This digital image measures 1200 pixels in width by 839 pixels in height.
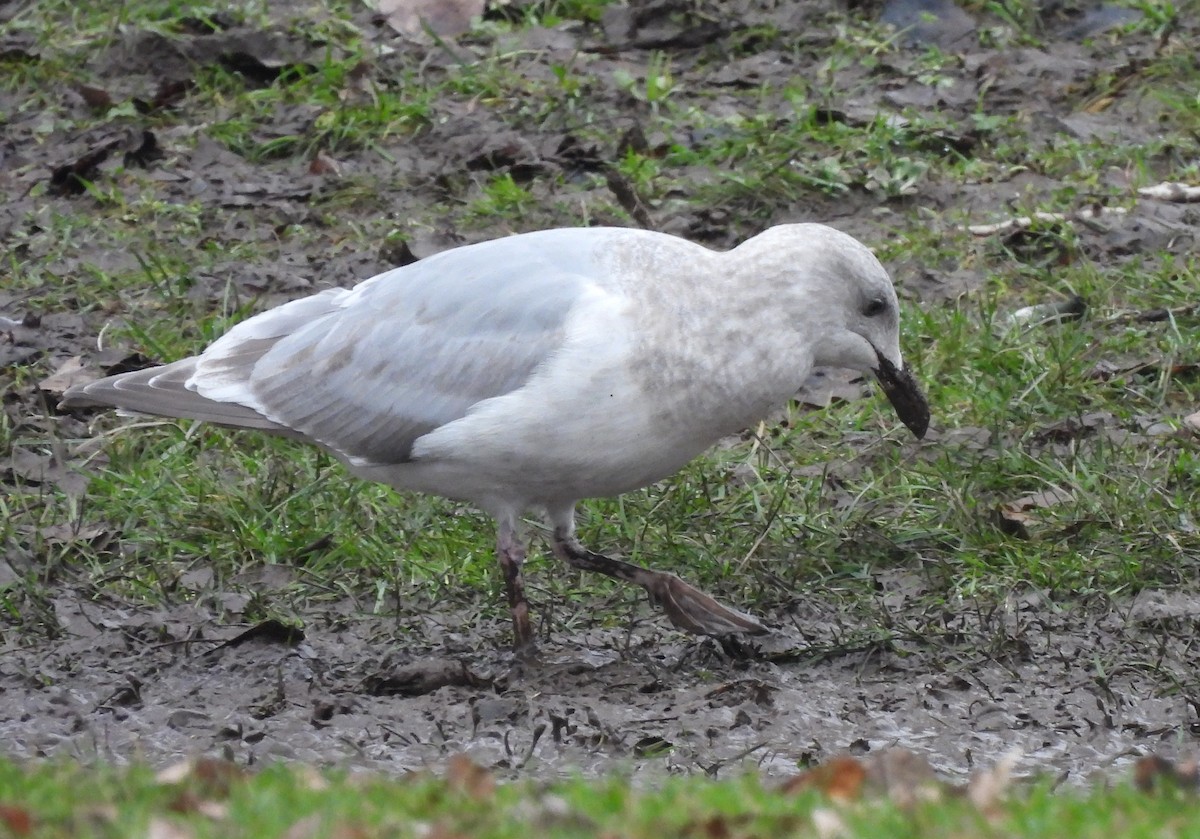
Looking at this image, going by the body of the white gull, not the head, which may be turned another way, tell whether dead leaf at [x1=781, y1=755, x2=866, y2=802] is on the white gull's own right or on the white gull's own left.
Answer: on the white gull's own right

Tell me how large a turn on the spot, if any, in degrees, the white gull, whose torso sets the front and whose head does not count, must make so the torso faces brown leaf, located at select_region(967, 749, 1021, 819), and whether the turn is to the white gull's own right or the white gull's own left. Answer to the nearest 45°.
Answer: approximately 90° to the white gull's own right

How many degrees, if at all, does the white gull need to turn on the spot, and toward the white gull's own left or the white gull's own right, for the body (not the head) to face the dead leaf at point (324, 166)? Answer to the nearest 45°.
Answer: approximately 90° to the white gull's own left

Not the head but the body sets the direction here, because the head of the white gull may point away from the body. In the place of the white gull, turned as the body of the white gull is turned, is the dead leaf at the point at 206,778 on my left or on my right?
on my right

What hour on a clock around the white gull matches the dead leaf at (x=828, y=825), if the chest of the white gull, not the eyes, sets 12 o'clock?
The dead leaf is roughly at 3 o'clock from the white gull.

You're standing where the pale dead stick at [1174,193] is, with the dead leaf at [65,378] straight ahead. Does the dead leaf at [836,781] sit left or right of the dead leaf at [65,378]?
left

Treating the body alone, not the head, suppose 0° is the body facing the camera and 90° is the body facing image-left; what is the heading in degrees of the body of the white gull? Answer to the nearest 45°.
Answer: approximately 270°

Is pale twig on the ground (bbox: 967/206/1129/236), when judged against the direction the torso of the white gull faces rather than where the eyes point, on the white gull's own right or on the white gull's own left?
on the white gull's own left

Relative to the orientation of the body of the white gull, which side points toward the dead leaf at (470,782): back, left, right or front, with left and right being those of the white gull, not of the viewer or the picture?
right

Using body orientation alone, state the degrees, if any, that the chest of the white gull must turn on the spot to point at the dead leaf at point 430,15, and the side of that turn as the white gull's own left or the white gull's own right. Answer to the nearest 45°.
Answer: approximately 90° to the white gull's own left

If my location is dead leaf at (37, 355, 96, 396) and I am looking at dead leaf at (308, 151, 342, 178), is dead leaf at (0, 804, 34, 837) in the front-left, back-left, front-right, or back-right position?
back-right
